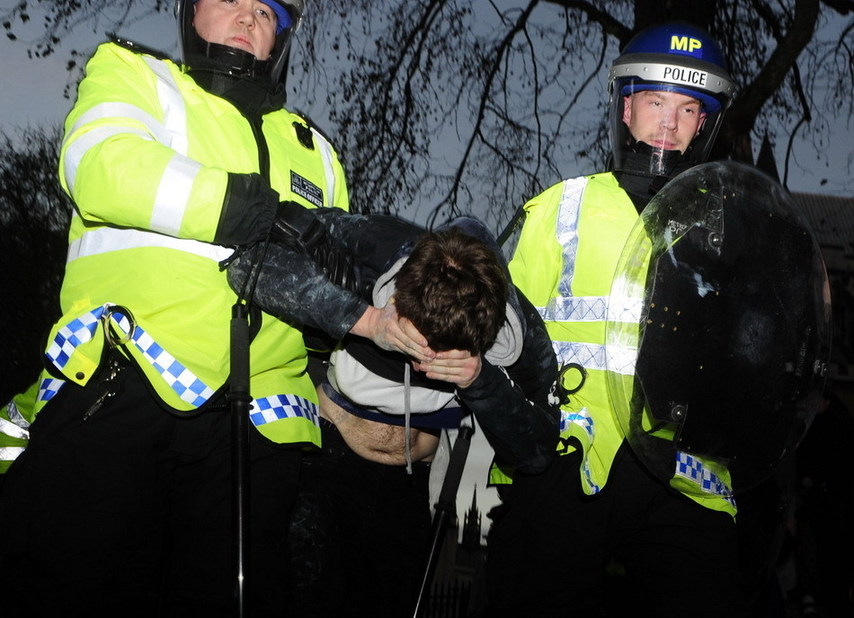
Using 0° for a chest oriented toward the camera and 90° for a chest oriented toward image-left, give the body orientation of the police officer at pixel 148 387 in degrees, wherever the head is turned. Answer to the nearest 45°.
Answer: approximately 315°

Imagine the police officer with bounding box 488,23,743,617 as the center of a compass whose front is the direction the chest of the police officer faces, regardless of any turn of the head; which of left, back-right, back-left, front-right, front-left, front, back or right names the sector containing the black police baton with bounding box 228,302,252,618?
front-right

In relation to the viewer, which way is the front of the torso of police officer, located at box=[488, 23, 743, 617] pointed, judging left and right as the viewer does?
facing the viewer

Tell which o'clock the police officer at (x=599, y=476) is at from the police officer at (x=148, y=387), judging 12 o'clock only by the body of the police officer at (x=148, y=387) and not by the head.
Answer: the police officer at (x=599, y=476) is roughly at 10 o'clock from the police officer at (x=148, y=387).

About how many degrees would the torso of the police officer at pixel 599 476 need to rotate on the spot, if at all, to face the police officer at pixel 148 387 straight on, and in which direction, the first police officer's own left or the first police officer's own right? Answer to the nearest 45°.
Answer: approximately 45° to the first police officer's own right

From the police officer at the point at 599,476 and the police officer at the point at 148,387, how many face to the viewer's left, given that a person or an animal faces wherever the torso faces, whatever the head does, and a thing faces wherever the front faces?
0
